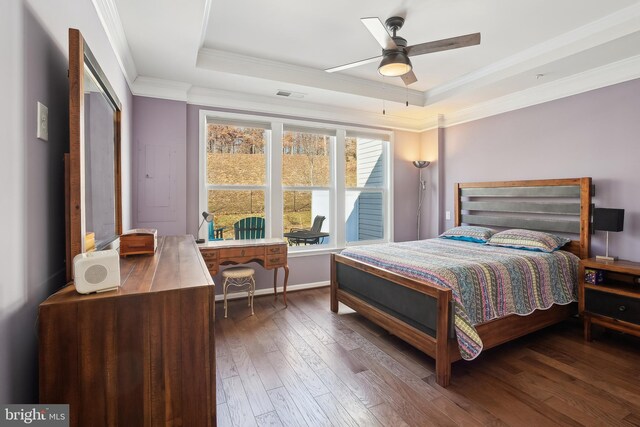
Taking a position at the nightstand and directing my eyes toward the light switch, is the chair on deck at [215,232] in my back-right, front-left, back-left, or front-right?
front-right

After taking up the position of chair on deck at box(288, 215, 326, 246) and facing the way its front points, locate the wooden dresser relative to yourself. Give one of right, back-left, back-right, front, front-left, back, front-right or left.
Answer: left

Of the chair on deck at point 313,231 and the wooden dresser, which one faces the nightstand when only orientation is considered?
the wooden dresser

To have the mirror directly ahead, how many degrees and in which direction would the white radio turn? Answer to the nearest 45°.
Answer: approximately 180°

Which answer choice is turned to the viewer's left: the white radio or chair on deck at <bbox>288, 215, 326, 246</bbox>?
the chair on deck

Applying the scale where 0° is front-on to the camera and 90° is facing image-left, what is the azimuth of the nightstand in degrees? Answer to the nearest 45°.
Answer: approximately 45°

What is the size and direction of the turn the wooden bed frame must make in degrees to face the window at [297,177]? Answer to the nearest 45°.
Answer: approximately 45° to its right

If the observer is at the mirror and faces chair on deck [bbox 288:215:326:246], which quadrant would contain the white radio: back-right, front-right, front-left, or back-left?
back-right

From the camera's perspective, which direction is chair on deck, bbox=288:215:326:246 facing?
to the viewer's left

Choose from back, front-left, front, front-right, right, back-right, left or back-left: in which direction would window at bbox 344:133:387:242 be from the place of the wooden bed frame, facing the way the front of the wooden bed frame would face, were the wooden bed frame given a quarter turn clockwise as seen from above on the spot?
front

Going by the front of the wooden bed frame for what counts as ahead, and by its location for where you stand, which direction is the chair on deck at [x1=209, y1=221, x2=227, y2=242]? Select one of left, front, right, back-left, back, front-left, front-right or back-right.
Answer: front-right

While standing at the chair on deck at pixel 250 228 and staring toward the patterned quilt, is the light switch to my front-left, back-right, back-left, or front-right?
front-right

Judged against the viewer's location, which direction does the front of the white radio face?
facing the viewer

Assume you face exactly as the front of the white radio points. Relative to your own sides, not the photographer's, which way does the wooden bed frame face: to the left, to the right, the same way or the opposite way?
to the right
